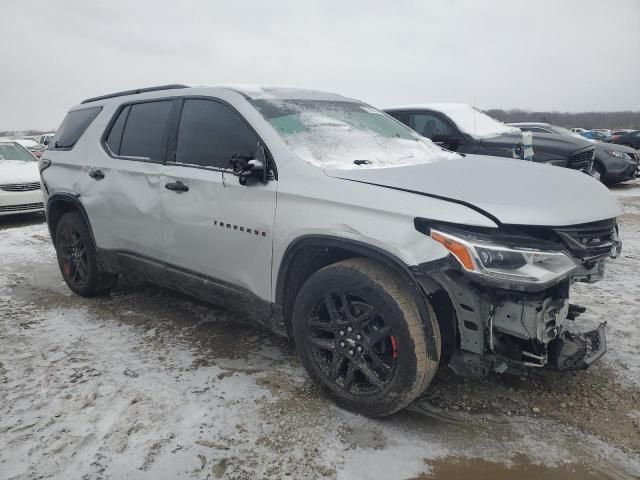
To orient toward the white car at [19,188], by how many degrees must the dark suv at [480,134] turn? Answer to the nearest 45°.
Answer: approximately 135° to its right

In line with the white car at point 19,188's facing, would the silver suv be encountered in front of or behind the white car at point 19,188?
in front

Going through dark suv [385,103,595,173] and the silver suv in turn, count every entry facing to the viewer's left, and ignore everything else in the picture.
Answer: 0

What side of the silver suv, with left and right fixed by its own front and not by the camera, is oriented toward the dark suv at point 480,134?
left

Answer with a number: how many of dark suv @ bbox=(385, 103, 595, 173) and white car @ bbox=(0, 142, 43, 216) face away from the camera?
0

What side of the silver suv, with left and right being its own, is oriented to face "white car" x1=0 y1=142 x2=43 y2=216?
back

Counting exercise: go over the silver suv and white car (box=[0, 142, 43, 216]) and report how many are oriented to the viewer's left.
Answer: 0

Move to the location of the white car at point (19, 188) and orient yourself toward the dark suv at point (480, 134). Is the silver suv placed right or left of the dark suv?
right

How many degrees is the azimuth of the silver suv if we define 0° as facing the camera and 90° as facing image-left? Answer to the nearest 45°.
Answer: approximately 315°

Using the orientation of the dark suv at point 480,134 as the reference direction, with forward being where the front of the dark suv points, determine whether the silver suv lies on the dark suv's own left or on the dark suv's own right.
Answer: on the dark suv's own right

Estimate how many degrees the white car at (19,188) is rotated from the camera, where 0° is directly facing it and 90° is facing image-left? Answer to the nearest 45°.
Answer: approximately 315°
